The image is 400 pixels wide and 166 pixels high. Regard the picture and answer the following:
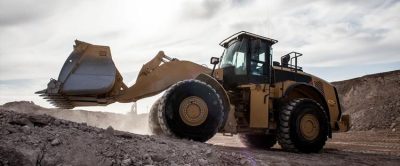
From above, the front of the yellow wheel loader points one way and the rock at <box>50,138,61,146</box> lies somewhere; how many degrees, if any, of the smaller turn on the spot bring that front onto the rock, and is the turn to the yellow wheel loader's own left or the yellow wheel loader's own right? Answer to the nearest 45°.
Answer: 0° — it already faces it

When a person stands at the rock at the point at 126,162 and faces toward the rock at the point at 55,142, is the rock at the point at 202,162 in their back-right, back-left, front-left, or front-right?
back-right

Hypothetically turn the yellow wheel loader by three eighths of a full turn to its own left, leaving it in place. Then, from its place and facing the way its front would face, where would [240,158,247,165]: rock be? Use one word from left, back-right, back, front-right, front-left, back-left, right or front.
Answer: right

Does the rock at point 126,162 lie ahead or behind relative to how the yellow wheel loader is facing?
ahead

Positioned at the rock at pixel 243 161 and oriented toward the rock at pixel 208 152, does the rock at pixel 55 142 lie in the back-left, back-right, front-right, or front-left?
front-left

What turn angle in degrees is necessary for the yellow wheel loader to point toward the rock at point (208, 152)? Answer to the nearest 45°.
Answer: approximately 45° to its left
